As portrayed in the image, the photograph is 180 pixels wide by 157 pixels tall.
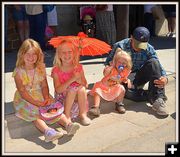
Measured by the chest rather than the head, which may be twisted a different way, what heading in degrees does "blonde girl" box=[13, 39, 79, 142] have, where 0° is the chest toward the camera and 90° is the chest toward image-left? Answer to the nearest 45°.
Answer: approximately 315°

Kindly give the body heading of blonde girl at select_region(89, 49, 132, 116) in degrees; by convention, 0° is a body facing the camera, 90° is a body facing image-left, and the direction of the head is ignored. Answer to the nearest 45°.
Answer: approximately 0°

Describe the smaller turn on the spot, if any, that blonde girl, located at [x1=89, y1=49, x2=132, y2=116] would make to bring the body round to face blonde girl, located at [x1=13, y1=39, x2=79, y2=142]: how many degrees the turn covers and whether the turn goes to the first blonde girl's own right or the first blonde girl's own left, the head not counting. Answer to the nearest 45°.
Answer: approximately 45° to the first blonde girl's own right
